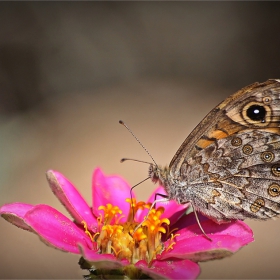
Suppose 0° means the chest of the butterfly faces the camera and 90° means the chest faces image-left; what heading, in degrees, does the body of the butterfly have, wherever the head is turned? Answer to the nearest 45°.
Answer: approximately 90°
